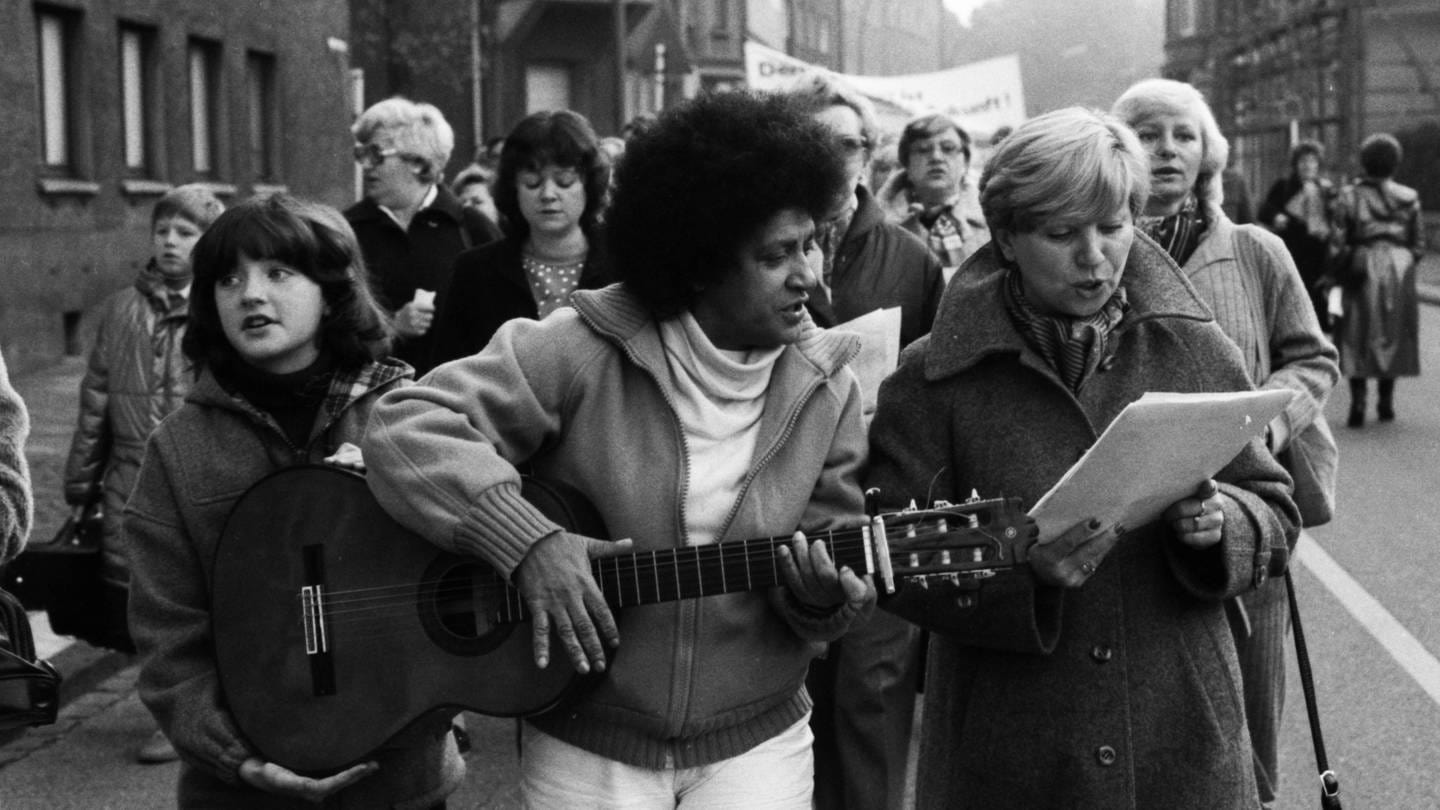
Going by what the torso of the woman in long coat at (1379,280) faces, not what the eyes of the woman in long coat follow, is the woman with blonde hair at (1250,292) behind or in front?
behind

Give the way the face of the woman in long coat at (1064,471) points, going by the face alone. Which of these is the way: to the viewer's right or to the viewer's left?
to the viewer's right

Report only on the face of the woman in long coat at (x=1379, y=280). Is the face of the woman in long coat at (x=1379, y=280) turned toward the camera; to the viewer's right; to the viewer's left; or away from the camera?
away from the camera

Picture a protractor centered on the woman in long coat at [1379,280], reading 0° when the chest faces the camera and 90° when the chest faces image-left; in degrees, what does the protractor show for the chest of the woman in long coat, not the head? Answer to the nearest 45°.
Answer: approximately 180°

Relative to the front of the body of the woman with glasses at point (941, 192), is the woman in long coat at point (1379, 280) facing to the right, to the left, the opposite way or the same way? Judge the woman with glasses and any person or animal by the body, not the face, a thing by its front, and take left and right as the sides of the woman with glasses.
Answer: the opposite way

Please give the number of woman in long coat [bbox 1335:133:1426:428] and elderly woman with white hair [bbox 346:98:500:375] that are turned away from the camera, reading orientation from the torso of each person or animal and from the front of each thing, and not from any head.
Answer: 1

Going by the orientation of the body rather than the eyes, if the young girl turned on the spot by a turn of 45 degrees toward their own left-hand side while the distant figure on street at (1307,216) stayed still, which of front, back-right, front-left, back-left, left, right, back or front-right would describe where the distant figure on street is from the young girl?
left

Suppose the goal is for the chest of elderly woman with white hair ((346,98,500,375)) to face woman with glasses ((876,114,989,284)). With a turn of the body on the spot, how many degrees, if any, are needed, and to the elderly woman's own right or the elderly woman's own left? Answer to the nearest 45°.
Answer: approximately 135° to the elderly woman's own left

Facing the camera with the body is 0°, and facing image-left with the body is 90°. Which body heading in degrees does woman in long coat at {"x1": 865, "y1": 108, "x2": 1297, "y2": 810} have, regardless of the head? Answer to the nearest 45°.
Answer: approximately 0°

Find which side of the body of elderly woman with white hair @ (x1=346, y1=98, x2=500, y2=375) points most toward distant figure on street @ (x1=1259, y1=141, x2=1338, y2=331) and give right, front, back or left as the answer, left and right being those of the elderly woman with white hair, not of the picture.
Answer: back

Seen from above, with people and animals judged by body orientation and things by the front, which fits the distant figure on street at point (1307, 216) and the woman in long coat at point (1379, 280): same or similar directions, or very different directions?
very different directions

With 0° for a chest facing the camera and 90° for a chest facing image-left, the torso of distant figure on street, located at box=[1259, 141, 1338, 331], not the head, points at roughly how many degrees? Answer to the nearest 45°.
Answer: approximately 0°
